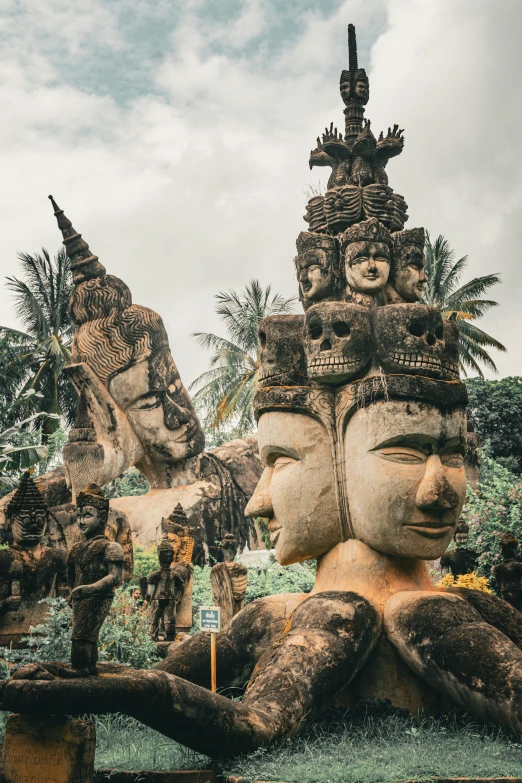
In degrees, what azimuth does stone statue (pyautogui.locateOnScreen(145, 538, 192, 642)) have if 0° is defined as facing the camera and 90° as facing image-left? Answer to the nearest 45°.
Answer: approximately 0°

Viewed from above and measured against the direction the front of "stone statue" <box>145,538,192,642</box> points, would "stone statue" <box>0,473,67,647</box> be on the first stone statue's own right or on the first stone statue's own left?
on the first stone statue's own right

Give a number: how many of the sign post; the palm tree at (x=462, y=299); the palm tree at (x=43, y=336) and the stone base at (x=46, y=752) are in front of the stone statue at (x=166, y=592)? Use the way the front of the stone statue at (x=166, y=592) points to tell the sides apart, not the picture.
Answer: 2

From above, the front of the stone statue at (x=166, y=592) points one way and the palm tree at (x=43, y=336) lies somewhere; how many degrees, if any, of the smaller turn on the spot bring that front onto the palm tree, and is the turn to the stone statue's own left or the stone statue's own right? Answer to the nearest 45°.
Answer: approximately 180°

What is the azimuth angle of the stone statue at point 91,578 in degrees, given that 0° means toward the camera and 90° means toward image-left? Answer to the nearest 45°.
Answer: approximately 45°

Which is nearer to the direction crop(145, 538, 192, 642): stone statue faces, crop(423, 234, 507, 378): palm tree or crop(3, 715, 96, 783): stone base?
the stone base

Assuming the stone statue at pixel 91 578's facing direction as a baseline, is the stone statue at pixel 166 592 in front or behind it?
behind
